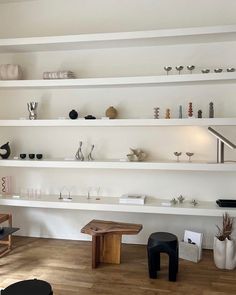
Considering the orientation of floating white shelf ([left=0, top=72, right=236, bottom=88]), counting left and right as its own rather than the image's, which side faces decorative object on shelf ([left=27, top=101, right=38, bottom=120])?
right

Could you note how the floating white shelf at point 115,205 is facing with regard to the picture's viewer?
facing the viewer

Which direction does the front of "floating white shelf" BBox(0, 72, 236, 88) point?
toward the camera

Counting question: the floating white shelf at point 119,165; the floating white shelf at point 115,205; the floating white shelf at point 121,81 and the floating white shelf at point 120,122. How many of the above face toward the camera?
4

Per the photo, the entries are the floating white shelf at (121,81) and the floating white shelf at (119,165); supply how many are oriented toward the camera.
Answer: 2

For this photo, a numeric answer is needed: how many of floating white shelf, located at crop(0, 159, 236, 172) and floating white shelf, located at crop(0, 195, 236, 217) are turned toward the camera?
2

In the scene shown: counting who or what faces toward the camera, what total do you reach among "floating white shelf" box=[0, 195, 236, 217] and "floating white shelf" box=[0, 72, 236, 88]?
2

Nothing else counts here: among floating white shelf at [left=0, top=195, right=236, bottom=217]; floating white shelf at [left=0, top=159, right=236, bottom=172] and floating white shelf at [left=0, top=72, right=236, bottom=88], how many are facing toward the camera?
3

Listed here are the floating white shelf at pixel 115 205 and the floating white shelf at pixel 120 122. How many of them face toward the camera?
2
